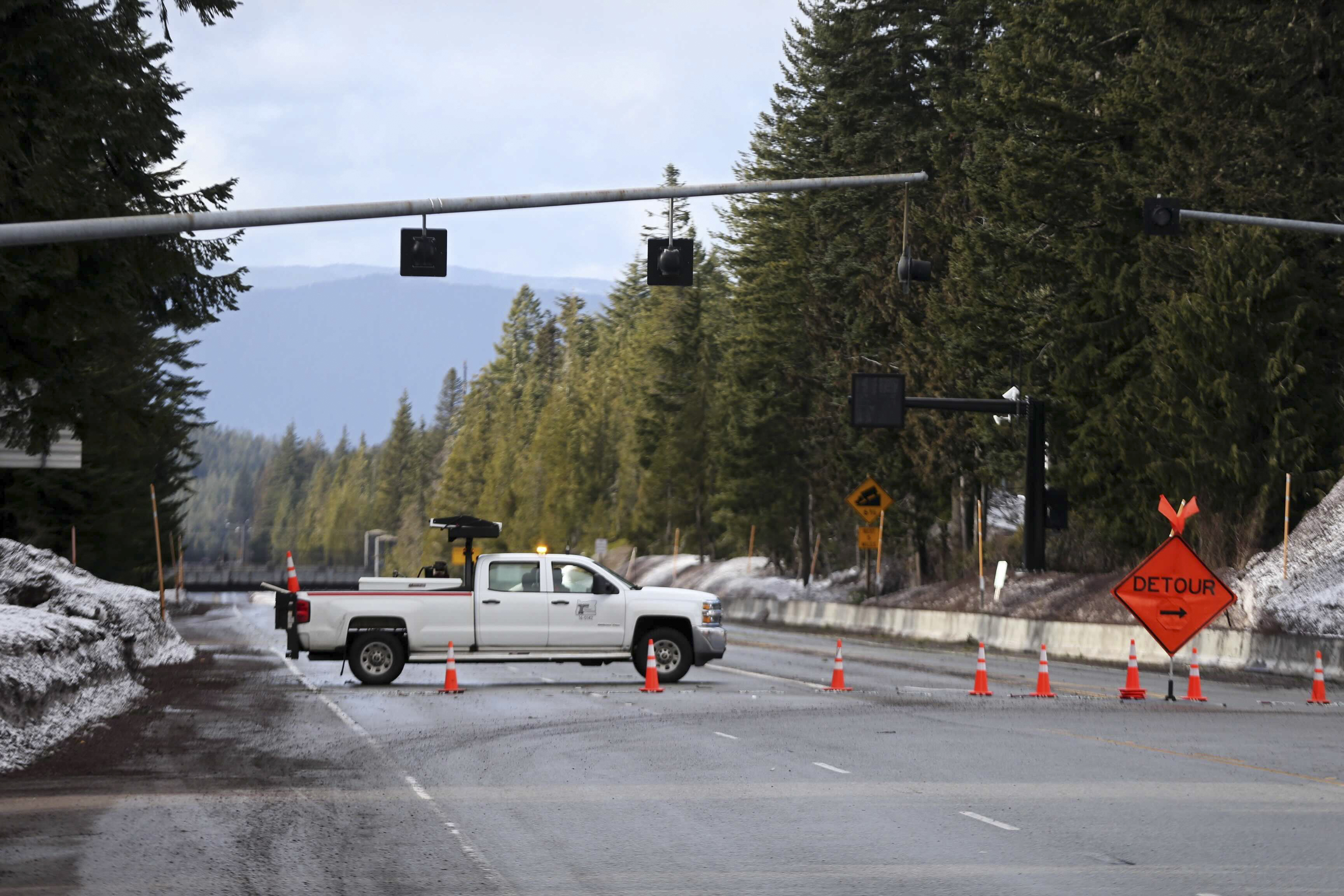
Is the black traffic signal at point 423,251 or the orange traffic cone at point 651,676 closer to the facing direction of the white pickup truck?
the orange traffic cone

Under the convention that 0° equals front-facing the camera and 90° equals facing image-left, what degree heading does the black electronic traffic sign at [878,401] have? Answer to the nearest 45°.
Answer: approximately 0°

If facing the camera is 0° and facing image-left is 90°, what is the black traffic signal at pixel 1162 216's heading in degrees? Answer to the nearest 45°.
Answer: approximately 0°

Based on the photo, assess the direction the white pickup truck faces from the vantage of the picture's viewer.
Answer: facing to the right of the viewer

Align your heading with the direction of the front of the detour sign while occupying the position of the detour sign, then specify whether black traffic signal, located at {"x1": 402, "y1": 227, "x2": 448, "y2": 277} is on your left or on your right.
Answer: on your right

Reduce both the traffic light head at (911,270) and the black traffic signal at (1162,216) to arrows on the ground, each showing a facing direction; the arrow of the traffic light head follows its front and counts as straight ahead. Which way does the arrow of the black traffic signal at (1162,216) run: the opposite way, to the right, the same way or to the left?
to the right
